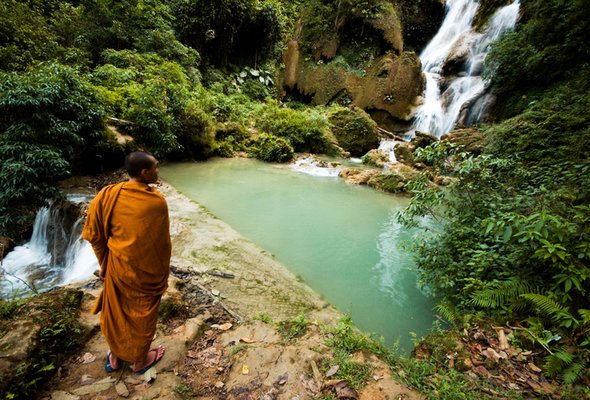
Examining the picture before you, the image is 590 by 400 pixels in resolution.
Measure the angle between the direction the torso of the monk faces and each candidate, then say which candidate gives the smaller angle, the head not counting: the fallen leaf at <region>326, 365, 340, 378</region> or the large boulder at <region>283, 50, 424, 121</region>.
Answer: the large boulder

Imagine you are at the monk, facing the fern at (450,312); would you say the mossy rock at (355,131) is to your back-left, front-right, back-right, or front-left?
front-left

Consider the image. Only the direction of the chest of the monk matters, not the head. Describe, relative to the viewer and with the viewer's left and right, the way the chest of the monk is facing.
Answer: facing away from the viewer and to the right of the viewer

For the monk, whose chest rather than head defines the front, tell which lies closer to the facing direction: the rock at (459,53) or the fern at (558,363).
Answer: the rock

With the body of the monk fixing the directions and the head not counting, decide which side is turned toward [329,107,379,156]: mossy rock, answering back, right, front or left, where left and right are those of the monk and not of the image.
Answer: front

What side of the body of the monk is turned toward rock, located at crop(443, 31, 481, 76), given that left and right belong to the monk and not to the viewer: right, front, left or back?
front

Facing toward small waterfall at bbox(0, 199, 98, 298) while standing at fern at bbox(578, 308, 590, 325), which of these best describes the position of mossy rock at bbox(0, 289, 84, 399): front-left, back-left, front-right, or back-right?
front-left

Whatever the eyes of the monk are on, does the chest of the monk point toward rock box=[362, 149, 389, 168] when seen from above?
yes

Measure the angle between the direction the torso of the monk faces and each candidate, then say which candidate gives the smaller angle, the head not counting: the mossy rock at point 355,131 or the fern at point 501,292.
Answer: the mossy rock

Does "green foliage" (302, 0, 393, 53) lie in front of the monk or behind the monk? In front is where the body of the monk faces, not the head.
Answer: in front

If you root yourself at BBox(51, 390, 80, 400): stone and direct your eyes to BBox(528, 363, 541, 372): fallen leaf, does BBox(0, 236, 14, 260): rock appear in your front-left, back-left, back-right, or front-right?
back-left

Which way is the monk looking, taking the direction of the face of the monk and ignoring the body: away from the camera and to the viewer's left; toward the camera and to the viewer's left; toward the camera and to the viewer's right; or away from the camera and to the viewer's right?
away from the camera and to the viewer's right

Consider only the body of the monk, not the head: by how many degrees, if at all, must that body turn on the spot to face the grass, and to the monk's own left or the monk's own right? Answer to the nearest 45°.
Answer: approximately 45° to the monk's own right
